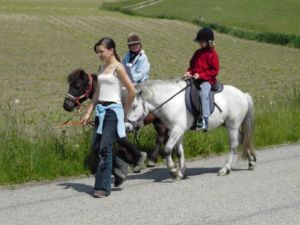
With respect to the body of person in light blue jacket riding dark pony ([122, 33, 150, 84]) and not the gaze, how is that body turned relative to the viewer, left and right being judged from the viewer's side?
facing the viewer and to the left of the viewer

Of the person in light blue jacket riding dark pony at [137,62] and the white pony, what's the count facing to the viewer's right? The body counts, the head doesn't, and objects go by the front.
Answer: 0

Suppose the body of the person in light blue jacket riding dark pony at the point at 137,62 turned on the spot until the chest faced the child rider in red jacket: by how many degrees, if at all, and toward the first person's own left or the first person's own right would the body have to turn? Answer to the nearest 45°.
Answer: approximately 90° to the first person's own left

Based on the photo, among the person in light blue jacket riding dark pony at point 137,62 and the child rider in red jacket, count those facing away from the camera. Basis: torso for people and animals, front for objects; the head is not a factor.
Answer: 0

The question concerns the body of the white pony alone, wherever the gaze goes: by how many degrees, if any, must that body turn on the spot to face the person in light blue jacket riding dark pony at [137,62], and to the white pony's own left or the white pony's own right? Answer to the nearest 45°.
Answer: approximately 45° to the white pony's own right

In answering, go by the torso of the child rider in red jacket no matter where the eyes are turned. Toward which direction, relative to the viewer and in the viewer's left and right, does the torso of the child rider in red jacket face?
facing to the left of the viewer

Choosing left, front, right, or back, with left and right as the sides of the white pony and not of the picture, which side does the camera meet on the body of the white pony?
left

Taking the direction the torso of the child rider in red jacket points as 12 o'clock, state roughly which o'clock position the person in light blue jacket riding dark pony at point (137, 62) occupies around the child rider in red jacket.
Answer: The person in light blue jacket riding dark pony is roughly at 1 o'clock from the child rider in red jacket.
